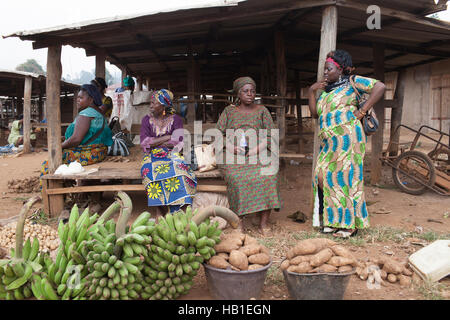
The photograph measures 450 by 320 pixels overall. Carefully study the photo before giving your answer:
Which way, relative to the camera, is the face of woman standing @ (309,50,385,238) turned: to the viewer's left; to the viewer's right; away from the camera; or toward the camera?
to the viewer's left

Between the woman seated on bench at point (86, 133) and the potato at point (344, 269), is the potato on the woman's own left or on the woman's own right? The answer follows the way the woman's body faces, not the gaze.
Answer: on the woman's own left

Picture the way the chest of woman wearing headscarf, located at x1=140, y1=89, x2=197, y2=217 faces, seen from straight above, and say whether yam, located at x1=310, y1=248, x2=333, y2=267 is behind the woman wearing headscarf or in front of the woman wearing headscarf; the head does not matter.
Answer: in front

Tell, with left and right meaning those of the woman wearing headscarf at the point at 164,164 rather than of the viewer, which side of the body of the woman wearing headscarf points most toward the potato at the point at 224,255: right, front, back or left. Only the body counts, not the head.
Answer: front

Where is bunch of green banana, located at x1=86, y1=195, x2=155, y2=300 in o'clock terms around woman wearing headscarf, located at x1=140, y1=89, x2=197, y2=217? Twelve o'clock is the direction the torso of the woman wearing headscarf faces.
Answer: The bunch of green banana is roughly at 12 o'clock from the woman wearing headscarf.

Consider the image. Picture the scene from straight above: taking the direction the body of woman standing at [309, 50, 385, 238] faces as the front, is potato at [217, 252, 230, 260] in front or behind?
in front

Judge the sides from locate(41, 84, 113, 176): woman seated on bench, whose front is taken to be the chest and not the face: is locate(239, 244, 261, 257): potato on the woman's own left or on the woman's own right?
on the woman's own left

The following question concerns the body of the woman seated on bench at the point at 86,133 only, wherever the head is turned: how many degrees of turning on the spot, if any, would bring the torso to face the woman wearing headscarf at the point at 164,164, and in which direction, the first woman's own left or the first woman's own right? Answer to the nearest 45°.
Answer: approximately 135° to the first woman's own left

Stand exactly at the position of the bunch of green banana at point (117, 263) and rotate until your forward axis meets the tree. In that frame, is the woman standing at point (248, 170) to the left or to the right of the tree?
right

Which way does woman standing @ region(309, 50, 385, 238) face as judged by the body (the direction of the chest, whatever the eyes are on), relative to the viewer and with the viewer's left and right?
facing the viewer and to the left of the viewer
